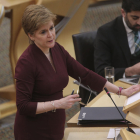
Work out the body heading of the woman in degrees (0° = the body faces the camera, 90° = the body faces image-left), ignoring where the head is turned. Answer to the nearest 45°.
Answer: approximately 315°

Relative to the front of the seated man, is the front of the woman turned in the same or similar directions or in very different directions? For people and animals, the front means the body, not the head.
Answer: same or similar directions

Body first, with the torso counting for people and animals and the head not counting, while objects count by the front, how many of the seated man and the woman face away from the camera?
0

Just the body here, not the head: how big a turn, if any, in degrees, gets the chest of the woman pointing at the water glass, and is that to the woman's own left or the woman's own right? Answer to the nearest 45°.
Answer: approximately 90° to the woman's own left

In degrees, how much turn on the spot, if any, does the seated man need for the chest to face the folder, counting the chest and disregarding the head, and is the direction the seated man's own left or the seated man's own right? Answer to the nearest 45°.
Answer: approximately 45° to the seated man's own right

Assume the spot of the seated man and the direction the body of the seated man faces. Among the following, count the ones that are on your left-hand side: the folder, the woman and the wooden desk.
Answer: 0

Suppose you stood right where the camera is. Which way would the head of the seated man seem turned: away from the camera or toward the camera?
toward the camera

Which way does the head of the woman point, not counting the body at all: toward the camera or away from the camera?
toward the camera

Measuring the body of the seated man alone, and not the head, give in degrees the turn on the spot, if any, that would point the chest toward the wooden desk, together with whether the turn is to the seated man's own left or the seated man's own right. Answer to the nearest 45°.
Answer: approximately 45° to the seated man's own right

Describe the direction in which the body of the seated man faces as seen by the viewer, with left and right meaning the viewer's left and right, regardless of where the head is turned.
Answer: facing the viewer and to the right of the viewer
